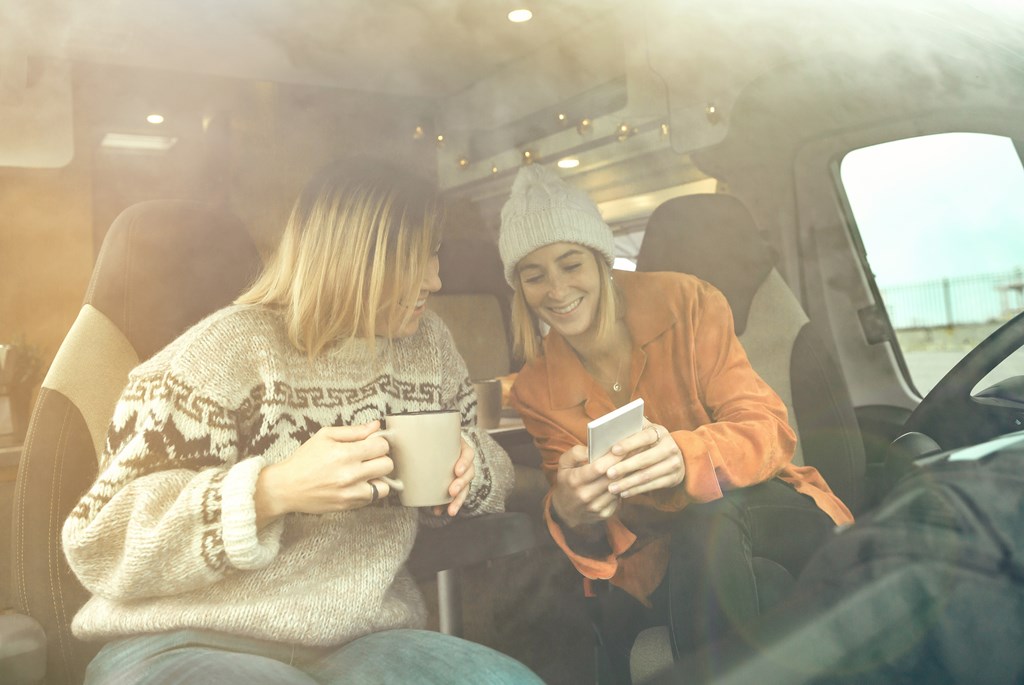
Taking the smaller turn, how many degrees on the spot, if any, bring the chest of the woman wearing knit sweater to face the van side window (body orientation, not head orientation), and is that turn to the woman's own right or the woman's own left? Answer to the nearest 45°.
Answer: approximately 45° to the woman's own left

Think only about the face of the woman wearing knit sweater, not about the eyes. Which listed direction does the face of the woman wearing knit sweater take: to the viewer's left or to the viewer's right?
to the viewer's right

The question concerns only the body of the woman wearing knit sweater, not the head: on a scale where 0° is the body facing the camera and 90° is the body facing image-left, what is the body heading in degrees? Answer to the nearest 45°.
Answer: approximately 315°

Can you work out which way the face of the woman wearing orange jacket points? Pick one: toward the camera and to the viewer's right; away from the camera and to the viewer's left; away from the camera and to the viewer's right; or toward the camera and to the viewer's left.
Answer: toward the camera and to the viewer's left

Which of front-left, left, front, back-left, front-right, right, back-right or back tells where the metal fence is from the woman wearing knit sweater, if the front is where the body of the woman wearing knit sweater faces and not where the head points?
front-left
